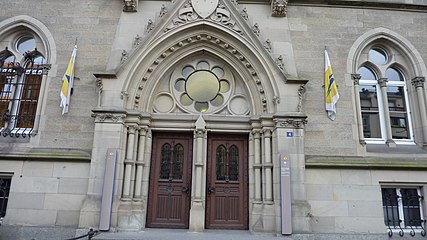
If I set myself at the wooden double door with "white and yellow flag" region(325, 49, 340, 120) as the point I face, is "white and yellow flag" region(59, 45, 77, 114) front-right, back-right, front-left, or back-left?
back-right

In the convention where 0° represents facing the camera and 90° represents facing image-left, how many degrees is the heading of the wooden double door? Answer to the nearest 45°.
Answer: approximately 0°

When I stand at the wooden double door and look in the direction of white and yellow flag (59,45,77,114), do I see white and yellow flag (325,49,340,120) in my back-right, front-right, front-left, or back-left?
back-left

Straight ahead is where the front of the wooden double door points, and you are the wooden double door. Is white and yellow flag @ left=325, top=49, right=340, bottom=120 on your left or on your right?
on your left

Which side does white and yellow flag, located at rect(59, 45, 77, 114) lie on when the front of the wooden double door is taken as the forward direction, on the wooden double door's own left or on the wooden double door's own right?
on the wooden double door's own right
